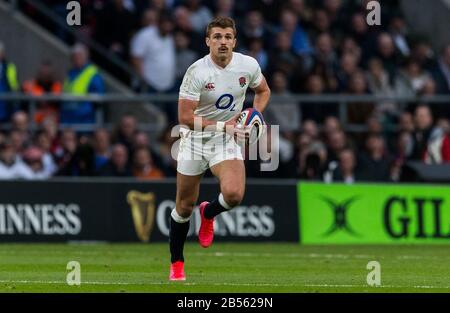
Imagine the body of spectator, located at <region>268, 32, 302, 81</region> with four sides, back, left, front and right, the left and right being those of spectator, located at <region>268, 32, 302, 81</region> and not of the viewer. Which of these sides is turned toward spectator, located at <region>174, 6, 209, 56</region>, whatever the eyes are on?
right

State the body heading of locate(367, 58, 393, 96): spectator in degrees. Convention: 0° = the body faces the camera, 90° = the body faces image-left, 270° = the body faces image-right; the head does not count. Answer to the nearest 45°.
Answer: approximately 0°

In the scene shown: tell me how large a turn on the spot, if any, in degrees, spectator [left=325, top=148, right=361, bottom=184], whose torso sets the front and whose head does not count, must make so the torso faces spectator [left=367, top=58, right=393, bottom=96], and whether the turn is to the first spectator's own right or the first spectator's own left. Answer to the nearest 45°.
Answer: approximately 180°

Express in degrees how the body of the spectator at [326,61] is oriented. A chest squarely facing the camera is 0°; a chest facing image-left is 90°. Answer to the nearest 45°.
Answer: approximately 0°
